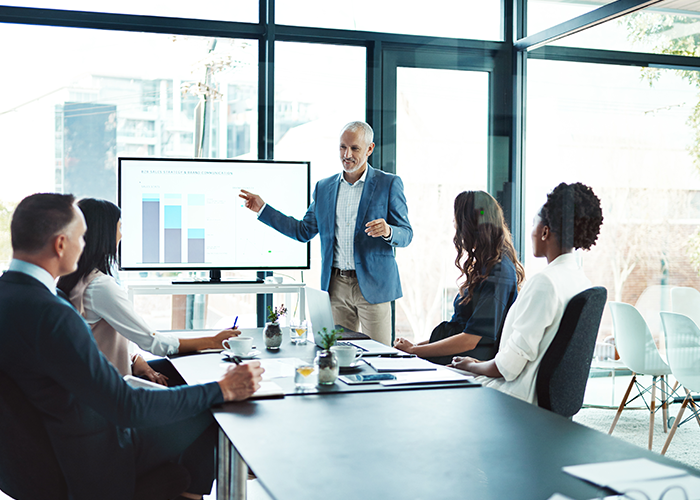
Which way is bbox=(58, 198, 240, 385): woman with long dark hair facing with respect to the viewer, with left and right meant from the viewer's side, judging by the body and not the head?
facing away from the viewer and to the right of the viewer

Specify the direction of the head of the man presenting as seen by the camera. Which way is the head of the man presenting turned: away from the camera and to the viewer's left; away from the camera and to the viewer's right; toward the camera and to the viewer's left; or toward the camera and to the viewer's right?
toward the camera and to the viewer's left

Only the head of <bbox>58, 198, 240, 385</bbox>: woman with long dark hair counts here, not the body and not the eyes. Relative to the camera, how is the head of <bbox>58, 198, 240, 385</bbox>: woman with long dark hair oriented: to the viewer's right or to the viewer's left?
to the viewer's right

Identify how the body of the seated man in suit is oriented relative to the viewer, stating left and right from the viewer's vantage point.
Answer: facing away from the viewer and to the right of the viewer

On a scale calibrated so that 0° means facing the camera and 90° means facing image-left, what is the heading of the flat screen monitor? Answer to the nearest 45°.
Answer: approximately 0°

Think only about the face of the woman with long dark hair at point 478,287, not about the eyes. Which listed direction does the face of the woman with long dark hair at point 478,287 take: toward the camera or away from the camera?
away from the camera

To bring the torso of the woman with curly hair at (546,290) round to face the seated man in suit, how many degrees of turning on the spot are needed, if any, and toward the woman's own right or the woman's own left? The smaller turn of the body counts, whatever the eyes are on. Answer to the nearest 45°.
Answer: approximately 90° to the woman's own left
